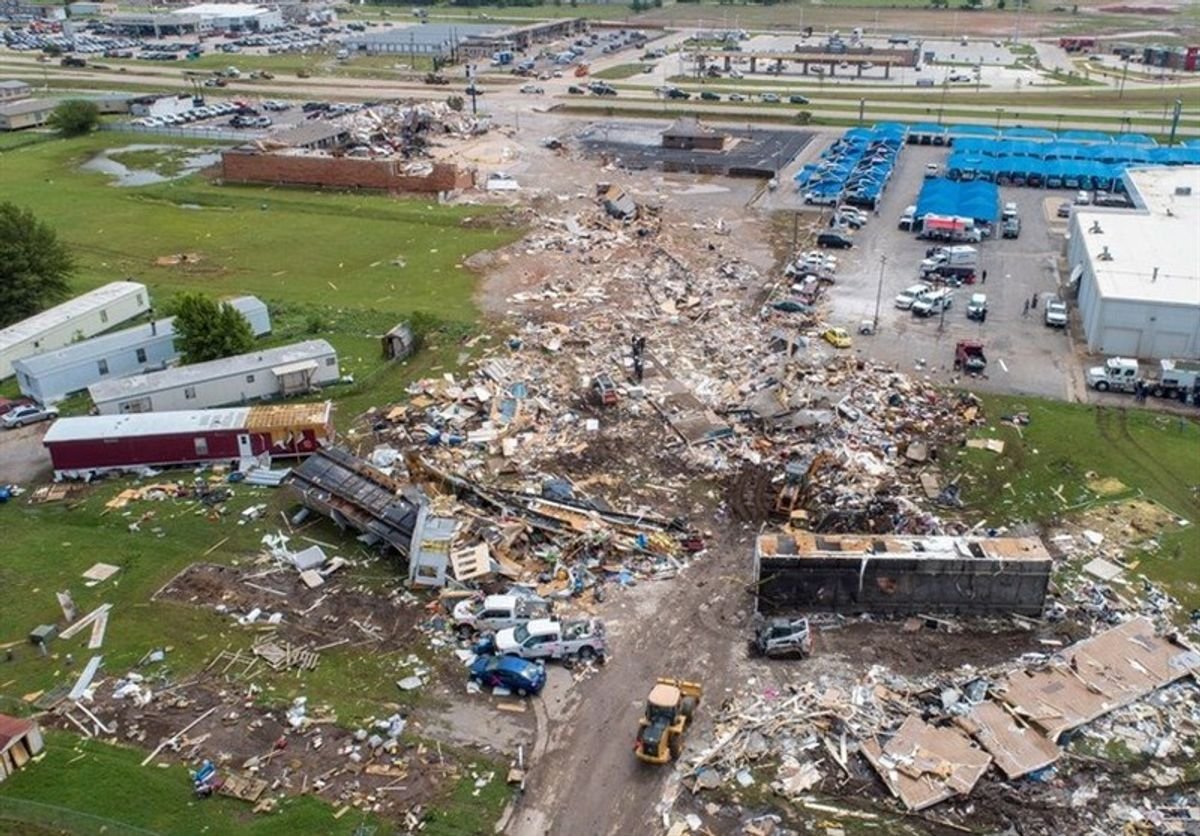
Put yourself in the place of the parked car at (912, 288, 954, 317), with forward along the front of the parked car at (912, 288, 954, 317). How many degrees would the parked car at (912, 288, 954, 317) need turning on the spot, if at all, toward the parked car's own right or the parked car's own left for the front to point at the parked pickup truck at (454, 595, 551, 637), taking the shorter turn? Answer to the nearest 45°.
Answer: approximately 45° to the parked car's own left

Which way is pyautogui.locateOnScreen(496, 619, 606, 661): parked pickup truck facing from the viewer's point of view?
to the viewer's left

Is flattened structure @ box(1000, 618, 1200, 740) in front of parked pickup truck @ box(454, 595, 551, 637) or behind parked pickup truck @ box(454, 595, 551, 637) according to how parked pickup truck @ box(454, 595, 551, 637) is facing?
behind

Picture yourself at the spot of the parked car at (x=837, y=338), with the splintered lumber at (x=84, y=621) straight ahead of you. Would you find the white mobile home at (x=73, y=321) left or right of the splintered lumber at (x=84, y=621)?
right

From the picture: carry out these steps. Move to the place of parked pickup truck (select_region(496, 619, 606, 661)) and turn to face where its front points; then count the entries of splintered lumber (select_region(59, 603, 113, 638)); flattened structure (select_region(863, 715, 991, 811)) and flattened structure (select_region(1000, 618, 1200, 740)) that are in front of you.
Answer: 1

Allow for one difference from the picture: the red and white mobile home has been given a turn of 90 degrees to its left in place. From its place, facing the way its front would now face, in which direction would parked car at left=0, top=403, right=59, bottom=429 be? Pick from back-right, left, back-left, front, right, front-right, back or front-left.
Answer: back-left

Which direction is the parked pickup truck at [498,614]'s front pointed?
to the viewer's left

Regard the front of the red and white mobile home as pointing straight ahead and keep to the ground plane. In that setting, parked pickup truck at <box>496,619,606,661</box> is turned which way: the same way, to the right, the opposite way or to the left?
to the right

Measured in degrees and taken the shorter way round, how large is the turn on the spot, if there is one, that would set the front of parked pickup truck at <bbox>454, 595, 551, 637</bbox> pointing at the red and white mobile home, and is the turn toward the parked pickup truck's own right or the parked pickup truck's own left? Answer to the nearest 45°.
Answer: approximately 45° to the parked pickup truck's own right

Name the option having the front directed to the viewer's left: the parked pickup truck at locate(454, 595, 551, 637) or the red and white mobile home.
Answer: the parked pickup truck
